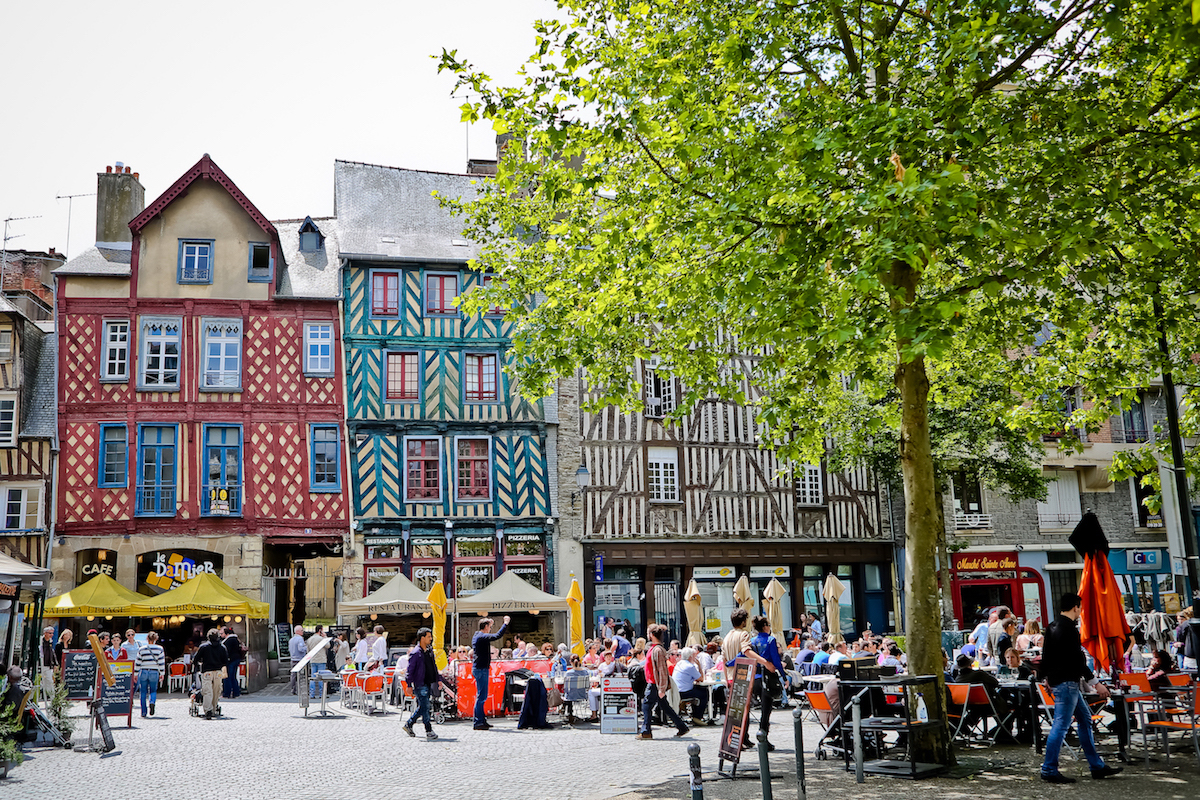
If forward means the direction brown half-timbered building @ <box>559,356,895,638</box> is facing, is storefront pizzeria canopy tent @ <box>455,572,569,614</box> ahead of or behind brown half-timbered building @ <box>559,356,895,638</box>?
ahead

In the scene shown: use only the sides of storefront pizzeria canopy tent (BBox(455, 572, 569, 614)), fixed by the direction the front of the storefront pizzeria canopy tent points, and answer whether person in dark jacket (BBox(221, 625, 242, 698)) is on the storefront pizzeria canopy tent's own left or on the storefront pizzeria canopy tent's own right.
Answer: on the storefront pizzeria canopy tent's own right

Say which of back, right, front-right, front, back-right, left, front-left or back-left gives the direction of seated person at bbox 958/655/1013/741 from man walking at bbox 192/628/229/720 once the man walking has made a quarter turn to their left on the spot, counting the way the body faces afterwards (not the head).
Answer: back-left

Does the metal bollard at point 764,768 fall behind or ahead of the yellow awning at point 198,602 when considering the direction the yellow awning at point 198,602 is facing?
ahead

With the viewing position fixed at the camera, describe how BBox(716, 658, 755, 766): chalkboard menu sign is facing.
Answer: facing the viewer and to the left of the viewer

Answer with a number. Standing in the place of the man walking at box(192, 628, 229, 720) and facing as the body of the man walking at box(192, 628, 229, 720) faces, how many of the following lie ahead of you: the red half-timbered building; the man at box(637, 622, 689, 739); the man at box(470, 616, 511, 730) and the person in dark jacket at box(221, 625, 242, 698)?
2

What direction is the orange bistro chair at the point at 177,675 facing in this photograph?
toward the camera

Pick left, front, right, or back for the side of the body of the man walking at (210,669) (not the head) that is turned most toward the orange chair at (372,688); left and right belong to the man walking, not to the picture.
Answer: right

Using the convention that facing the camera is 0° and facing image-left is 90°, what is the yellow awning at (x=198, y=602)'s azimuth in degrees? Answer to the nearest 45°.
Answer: approximately 0°

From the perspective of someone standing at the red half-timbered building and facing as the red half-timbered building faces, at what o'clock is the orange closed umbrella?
The orange closed umbrella is roughly at 11 o'clock from the red half-timbered building.

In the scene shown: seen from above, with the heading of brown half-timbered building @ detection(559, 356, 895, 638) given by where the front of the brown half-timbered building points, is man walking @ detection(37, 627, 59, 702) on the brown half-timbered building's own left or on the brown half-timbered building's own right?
on the brown half-timbered building's own right

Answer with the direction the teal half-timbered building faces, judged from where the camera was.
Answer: facing the viewer

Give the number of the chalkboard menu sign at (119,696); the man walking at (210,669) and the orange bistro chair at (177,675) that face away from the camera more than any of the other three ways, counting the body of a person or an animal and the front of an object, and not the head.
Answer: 1

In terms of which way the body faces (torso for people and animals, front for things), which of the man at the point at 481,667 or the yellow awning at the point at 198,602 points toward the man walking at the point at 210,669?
the yellow awning

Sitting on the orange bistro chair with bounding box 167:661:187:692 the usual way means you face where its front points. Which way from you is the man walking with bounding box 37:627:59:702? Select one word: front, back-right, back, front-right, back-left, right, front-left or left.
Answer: right

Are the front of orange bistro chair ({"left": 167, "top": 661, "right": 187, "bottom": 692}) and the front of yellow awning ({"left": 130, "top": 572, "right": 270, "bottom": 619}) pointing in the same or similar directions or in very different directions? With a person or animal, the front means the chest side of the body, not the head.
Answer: same or similar directions

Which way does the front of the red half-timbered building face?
toward the camera

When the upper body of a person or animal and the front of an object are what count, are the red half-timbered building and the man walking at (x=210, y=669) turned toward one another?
yes

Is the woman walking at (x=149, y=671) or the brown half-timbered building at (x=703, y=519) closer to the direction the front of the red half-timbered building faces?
the woman walking
